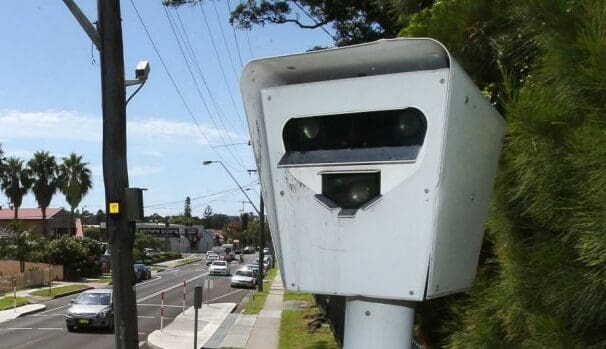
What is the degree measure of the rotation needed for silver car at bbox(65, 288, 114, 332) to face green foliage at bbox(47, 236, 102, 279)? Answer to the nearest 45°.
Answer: approximately 135° to its right

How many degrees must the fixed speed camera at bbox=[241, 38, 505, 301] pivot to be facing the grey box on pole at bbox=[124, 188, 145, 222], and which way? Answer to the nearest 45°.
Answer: approximately 90° to its right

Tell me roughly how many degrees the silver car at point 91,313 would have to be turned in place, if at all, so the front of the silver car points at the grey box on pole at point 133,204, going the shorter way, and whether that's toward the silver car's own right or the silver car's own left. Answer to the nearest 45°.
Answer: approximately 45° to the silver car's own left

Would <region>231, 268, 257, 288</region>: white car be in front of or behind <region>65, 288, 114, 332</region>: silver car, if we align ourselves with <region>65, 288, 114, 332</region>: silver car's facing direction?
behind

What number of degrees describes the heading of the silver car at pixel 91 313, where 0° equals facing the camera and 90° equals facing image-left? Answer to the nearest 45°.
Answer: approximately 45°

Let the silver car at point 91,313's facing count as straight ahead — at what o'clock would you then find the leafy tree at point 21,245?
The leafy tree is roughly at 4 o'clock from the silver car.

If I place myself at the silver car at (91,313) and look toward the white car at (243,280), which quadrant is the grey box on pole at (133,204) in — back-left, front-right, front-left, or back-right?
back-right

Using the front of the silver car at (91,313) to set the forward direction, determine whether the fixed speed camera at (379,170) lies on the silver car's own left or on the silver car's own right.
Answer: on the silver car's own left

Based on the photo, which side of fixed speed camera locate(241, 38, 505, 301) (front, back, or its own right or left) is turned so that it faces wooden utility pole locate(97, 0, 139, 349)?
right

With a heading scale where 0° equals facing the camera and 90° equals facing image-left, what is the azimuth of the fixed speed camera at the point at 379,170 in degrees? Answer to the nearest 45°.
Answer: approximately 45°

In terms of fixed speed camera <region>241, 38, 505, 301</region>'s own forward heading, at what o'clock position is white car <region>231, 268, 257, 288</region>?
The white car is roughly at 4 o'clock from the fixed speed camera.

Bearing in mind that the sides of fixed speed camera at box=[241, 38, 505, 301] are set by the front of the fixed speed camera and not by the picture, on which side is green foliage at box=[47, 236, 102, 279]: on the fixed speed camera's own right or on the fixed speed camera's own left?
on the fixed speed camera's own right
